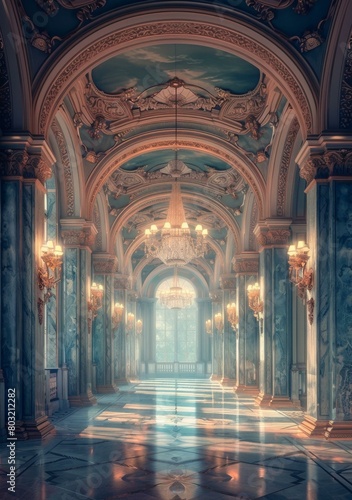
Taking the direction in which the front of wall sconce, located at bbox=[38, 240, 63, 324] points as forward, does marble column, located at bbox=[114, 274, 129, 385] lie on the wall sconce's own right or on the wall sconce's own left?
on the wall sconce's own left

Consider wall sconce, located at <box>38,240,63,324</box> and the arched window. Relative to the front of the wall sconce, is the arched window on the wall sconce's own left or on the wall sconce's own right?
on the wall sconce's own left

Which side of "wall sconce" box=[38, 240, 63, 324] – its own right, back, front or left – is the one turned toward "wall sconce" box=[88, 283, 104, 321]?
left

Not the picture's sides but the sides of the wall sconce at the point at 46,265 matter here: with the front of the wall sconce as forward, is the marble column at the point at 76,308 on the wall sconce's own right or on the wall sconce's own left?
on the wall sconce's own left

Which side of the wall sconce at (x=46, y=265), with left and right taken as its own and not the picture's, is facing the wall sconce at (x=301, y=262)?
front

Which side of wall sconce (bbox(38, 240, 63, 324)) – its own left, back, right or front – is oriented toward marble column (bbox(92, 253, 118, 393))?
left

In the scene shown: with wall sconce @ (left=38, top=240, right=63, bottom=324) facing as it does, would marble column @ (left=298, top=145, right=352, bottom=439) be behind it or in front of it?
in front

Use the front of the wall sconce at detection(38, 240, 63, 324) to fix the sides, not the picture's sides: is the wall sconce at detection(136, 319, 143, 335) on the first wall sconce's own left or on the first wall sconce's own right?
on the first wall sconce's own left

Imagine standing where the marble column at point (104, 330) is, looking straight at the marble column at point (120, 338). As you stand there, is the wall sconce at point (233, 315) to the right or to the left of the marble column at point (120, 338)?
right

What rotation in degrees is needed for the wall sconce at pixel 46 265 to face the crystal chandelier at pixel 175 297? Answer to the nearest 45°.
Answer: approximately 90° to its left

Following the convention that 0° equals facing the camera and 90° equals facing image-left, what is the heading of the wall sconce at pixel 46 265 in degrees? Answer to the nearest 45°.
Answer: approximately 270°
